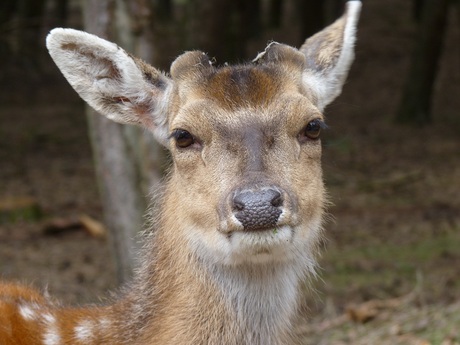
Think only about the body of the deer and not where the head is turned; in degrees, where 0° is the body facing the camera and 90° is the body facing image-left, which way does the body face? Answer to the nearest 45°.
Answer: approximately 315°

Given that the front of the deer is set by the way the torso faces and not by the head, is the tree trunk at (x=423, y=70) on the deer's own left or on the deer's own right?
on the deer's own left

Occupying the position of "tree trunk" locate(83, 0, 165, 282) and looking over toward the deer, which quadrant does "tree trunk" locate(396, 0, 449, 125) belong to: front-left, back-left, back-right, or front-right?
back-left

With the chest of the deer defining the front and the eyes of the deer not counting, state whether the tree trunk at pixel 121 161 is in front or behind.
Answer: behind

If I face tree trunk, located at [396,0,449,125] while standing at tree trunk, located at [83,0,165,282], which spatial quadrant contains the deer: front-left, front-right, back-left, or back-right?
back-right
